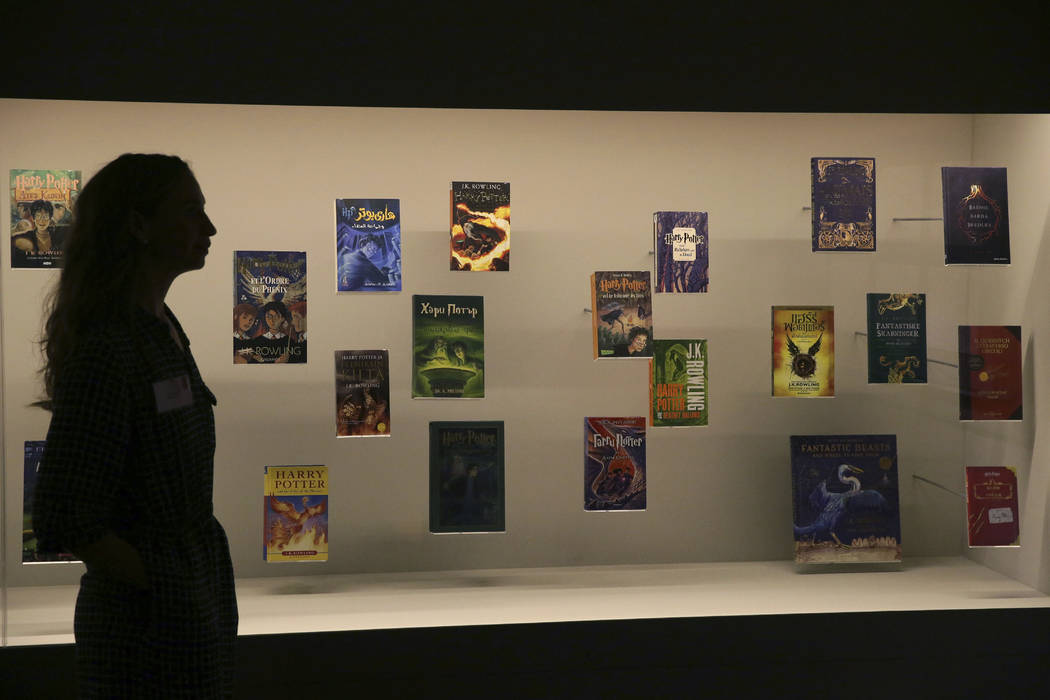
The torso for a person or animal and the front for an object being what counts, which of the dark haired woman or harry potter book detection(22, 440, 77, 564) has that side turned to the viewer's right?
the dark haired woman

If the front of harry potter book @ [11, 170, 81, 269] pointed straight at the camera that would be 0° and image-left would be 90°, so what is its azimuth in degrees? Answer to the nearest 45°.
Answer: approximately 0°

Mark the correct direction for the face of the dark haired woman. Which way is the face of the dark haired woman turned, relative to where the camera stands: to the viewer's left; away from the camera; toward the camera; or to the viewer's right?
to the viewer's right

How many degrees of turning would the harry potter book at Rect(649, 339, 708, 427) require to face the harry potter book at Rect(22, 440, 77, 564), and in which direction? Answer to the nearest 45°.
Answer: approximately 90° to its right

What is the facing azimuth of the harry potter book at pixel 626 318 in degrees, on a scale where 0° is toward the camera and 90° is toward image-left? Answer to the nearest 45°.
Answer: approximately 0°

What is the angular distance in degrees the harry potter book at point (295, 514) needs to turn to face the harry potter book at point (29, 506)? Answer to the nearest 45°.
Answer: approximately 90° to its right

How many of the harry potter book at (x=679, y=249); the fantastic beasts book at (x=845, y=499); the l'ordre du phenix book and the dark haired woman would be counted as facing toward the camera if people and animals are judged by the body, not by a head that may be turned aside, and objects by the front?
3

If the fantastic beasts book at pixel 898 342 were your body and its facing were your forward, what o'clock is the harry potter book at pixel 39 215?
The harry potter book is roughly at 2 o'clock from the fantastic beasts book.

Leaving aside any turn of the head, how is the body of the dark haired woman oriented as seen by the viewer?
to the viewer's right

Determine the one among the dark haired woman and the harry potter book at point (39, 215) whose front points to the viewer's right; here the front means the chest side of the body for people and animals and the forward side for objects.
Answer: the dark haired woman
